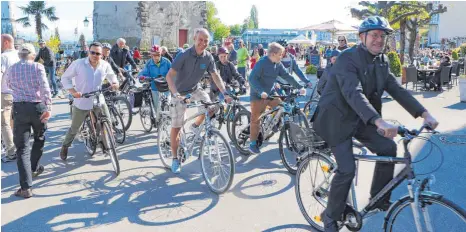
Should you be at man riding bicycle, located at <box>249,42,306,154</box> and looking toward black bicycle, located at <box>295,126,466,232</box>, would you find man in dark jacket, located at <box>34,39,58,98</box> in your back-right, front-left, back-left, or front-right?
back-right

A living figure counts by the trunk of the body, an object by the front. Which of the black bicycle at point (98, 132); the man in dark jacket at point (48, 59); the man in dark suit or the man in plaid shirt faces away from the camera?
the man in plaid shirt

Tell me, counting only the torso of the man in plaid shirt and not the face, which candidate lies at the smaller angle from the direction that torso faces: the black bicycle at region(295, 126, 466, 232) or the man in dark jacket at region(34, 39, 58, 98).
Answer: the man in dark jacket

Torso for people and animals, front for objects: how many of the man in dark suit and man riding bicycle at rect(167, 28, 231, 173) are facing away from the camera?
0

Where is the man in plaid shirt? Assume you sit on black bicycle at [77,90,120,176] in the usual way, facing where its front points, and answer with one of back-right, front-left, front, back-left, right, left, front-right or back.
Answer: right

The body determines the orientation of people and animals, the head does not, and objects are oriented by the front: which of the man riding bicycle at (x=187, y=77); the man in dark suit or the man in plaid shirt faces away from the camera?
the man in plaid shirt

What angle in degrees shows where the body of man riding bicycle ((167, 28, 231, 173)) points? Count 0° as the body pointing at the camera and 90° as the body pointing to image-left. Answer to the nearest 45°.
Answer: approximately 315°

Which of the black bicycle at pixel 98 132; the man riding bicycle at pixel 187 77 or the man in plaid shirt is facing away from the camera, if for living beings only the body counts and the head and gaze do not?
the man in plaid shirt

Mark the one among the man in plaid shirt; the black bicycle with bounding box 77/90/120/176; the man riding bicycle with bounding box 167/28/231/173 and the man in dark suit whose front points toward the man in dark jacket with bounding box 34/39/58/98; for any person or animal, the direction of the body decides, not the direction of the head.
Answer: the man in plaid shirt

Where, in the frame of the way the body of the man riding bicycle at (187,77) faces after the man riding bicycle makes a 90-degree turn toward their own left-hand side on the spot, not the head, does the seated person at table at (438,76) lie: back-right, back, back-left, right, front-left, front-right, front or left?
front

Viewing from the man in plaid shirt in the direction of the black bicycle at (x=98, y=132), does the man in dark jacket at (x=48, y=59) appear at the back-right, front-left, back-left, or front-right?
front-left

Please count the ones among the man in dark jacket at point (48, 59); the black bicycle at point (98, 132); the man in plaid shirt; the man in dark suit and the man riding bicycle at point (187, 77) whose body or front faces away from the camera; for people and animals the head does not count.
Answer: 1

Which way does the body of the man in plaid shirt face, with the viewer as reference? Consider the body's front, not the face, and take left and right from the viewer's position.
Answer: facing away from the viewer

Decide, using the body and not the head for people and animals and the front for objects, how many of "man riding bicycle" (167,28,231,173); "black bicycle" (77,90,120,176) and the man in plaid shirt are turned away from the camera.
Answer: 1

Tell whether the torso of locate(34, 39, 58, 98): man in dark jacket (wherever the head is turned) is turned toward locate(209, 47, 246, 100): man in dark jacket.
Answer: no

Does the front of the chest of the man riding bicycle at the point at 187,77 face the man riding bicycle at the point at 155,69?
no

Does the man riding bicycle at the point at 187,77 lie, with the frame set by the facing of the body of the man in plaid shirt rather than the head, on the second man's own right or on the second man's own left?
on the second man's own right
